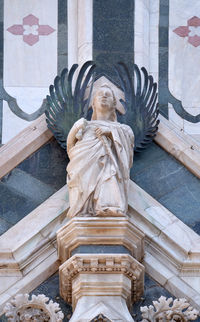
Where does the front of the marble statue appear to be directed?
toward the camera
